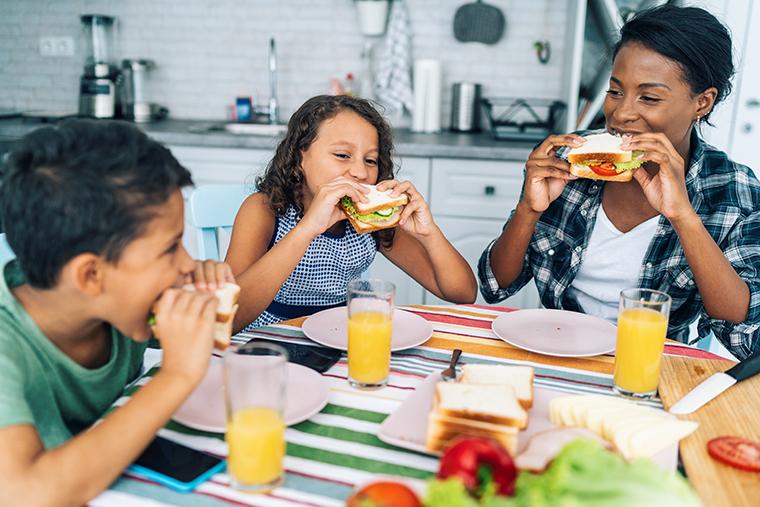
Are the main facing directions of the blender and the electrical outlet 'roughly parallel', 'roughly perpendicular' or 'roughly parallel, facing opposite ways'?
roughly parallel

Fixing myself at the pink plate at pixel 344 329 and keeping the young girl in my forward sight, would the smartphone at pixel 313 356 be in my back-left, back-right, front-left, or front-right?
back-left

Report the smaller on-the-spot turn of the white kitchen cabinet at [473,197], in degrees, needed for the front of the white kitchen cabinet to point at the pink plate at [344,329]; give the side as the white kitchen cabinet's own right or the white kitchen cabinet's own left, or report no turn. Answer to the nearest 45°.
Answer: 0° — it already faces it

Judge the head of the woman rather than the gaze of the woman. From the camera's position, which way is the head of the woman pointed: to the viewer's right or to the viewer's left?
to the viewer's left

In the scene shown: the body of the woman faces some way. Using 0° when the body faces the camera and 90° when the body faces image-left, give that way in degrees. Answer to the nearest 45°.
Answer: approximately 45°

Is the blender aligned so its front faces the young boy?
yes

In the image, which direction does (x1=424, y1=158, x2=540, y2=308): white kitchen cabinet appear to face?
toward the camera

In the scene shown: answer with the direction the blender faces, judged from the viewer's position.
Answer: facing the viewer

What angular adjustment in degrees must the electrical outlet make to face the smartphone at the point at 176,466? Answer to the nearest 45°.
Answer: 0° — it already faces it

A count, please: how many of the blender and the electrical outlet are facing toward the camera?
2

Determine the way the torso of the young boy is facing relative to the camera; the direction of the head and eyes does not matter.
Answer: to the viewer's right

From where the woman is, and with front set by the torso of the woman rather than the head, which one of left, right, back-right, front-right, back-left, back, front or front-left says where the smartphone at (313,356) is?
front

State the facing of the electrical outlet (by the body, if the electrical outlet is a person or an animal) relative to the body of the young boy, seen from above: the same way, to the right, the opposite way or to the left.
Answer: to the right

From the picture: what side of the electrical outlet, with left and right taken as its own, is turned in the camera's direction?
front

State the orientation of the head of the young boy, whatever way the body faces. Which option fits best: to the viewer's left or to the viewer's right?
to the viewer's right

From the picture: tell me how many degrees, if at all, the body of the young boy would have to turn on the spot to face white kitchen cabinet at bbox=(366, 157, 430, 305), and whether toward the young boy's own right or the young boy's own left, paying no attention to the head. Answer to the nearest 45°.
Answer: approximately 45° to the young boy's own left

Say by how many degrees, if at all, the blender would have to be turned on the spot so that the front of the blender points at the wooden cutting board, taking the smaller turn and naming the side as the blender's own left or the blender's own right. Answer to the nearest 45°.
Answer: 0° — it already faces it

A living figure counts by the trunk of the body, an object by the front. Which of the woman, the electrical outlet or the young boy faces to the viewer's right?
the young boy

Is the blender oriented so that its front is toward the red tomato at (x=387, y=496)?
yes

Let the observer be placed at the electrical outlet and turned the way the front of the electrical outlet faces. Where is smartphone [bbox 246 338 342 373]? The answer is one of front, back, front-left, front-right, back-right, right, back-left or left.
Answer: front
